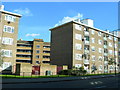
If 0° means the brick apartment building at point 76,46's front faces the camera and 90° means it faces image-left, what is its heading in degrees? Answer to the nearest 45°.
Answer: approximately 315°

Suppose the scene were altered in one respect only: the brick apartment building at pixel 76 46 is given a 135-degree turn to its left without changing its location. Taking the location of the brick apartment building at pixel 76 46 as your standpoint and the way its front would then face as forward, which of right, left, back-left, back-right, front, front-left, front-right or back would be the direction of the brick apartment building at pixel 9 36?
back-left

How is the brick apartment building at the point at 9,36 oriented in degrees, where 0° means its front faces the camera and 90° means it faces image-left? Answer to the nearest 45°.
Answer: approximately 315°
